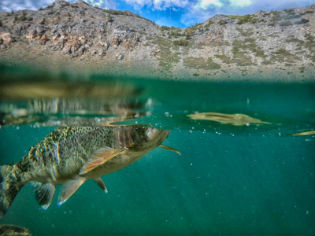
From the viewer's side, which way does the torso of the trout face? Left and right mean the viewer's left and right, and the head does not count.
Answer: facing to the right of the viewer

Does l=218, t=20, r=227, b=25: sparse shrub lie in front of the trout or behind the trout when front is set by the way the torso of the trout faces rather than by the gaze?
in front

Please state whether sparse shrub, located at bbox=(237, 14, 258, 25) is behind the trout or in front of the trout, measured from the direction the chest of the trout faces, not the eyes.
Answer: in front
